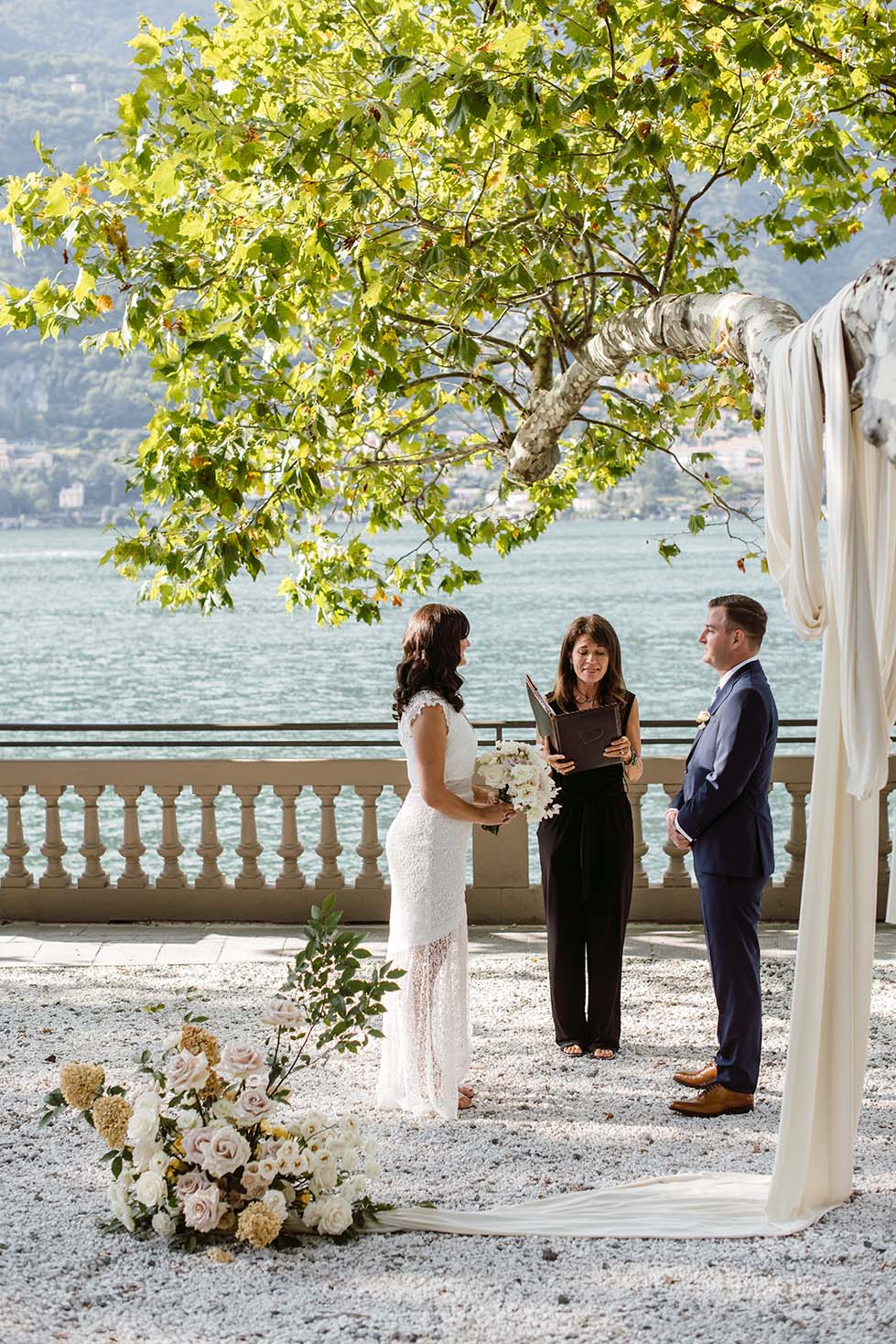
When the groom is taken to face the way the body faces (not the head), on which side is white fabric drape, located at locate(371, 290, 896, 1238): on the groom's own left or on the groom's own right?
on the groom's own left

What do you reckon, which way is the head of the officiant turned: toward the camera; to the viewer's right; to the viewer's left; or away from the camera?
toward the camera

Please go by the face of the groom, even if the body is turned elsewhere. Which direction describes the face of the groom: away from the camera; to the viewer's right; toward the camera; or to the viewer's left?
to the viewer's left

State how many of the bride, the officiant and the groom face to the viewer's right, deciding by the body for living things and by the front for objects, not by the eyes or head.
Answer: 1

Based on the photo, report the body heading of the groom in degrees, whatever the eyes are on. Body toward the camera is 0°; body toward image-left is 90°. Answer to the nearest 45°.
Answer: approximately 90°

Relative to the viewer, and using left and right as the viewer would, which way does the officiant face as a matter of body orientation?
facing the viewer

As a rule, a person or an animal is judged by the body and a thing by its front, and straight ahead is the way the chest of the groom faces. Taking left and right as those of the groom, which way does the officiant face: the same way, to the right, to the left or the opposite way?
to the left

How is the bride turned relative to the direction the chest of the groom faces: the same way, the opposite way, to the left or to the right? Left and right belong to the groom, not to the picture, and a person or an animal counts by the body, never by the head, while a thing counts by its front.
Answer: the opposite way

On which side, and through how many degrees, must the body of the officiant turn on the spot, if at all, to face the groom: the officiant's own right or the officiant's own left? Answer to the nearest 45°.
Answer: approximately 45° to the officiant's own left

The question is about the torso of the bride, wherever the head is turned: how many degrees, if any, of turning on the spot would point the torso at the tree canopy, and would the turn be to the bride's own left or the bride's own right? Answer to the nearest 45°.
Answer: approximately 90° to the bride's own left

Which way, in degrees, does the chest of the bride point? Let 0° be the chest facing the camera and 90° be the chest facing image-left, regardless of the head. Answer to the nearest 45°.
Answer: approximately 270°

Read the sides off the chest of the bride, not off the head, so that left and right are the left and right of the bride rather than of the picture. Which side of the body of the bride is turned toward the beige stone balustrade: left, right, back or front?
left
